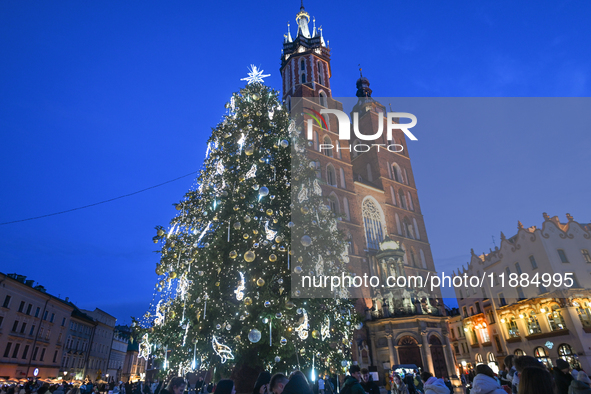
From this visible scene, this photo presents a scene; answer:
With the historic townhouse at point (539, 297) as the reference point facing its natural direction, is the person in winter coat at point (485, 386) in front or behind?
in front

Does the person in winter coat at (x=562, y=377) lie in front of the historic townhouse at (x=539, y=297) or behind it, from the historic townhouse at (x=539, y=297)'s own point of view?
in front

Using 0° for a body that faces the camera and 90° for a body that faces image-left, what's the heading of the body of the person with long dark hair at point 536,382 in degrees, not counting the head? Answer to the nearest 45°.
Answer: approximately 180°

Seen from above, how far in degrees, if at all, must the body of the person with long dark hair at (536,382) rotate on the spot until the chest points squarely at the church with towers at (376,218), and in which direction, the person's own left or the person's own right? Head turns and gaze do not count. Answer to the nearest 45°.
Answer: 0° — they already face it

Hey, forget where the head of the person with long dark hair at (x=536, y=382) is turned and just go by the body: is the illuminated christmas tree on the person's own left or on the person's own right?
on the person's own left

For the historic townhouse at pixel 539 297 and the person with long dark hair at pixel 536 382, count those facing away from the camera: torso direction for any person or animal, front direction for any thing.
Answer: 1

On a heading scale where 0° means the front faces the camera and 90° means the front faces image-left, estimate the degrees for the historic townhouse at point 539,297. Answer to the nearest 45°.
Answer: approximately 45°

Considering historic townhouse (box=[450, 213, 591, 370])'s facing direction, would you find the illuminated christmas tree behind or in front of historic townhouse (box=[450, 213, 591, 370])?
in front
